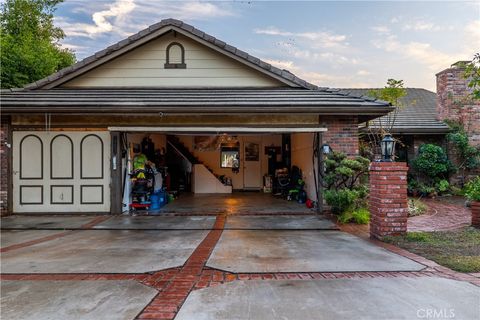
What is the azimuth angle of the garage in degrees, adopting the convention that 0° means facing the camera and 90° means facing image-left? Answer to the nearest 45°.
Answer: approximately 0°

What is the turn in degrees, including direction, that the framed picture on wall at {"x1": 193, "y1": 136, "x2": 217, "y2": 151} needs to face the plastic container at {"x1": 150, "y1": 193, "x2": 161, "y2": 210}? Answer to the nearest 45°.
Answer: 0° — it already faces it

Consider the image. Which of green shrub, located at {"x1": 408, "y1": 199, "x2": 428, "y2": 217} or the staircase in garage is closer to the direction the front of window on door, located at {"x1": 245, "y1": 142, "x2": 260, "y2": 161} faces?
the green shrub

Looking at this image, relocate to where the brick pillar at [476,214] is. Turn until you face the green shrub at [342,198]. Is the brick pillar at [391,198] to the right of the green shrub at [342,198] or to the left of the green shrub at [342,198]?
left

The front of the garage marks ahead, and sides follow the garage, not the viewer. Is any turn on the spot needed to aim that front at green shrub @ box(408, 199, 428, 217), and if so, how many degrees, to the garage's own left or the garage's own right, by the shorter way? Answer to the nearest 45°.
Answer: approximately 90° to the garage's own left

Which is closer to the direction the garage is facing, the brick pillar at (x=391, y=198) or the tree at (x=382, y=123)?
the brick pillar

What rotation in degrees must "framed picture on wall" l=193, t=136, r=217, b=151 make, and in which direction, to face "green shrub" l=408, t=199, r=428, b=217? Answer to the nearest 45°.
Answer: approximately 45° to its left

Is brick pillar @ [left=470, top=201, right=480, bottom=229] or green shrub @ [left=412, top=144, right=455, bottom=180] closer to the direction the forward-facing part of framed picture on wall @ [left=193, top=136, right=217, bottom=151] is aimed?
the brick pillar
